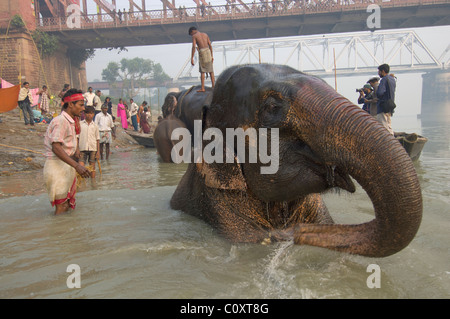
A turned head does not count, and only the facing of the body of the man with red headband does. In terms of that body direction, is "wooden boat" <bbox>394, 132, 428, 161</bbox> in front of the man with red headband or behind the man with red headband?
in front

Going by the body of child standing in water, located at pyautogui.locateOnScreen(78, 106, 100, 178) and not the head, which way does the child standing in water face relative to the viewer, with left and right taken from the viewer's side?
facing the viewer

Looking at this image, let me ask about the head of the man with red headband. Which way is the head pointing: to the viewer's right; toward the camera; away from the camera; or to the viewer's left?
to the viewer's right

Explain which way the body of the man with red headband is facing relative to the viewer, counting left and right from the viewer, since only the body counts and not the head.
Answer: facing to the right of the viewer

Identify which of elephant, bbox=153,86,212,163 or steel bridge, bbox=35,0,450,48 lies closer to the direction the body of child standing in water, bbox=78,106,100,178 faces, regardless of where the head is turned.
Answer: the elephant
